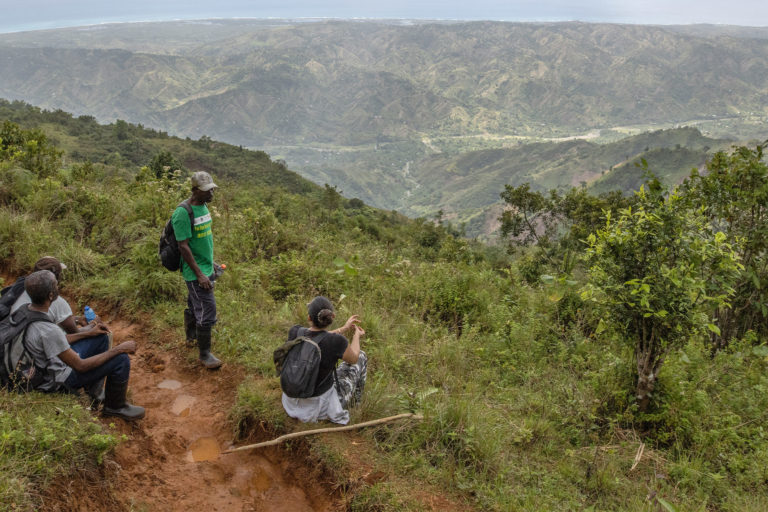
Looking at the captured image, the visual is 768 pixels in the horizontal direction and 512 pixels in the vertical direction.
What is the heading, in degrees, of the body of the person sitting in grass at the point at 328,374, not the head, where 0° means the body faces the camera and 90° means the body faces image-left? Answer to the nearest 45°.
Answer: approximately 225°

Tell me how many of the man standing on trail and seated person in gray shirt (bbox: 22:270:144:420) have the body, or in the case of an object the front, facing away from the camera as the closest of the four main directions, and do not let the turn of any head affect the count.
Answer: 0

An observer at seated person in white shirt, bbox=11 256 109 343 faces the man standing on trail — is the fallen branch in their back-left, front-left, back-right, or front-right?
front-right

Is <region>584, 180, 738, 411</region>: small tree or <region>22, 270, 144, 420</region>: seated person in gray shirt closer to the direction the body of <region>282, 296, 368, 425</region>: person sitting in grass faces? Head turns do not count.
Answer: the small tree

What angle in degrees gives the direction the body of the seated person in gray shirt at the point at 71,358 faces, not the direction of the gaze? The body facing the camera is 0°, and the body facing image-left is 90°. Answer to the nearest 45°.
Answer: approximately 270°

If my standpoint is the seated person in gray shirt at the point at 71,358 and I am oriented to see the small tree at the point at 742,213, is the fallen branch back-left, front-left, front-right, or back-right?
front-right

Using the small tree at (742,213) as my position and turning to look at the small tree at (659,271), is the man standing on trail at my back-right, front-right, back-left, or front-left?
front-right

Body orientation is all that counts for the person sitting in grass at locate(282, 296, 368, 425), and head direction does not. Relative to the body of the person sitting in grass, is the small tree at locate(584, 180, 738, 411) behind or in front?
in front

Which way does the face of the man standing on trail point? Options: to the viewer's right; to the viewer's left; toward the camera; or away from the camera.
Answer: to the viewer's right

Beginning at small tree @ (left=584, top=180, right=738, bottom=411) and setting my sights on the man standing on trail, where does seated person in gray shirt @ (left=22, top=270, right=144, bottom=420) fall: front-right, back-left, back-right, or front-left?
front-left

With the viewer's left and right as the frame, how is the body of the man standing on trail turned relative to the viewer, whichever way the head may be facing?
facing the viewer and to the right of the viewer
